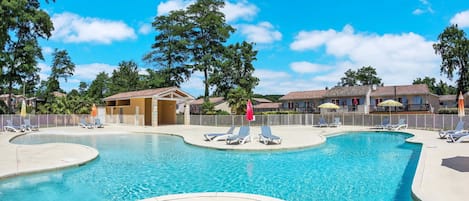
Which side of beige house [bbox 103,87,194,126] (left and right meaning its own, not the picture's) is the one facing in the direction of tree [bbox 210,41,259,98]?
left

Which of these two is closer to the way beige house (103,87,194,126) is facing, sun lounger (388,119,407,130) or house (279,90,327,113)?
the sun lounger

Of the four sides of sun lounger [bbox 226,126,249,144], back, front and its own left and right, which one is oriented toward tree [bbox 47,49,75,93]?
right

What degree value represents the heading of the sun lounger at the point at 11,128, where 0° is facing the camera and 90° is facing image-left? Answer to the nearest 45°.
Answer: approximately 315°

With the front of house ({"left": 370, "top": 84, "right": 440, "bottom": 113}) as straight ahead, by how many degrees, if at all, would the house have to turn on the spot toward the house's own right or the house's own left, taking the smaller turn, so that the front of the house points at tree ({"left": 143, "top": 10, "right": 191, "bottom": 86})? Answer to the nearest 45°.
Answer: approximately 90° to the house's own right

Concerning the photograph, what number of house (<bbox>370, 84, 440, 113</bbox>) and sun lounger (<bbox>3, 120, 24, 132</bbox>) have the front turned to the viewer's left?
0

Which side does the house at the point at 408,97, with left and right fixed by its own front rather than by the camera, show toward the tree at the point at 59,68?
right

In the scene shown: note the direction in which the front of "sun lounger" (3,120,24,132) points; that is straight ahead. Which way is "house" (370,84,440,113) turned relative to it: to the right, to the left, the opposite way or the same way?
to the right

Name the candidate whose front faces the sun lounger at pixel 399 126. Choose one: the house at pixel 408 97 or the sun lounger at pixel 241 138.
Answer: the house

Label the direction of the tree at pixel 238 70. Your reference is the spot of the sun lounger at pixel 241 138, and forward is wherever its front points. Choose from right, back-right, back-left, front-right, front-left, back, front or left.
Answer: back-right

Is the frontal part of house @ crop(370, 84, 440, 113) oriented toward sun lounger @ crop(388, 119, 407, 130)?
yes
